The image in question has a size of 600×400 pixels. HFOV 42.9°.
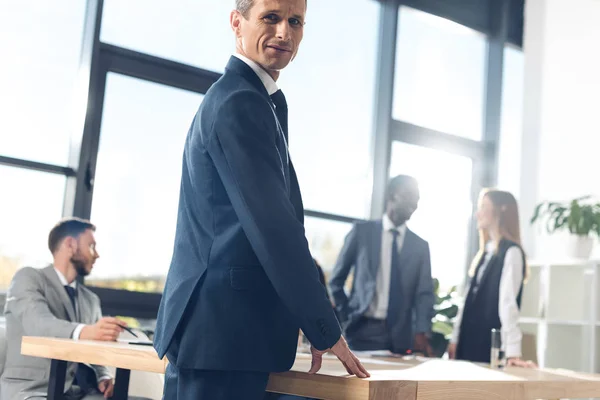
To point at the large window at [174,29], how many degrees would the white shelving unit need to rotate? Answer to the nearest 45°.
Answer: approximately 45° to its right

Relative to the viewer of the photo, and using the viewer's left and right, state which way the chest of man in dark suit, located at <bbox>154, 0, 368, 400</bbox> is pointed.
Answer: facing to the right of the viewer

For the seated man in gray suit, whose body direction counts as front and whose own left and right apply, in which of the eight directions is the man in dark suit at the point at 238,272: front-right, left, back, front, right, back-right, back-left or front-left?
front-right

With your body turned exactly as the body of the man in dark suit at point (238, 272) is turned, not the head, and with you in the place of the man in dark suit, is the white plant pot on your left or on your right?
on your left

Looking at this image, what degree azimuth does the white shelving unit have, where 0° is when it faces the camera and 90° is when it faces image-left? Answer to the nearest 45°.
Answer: approximately 0°

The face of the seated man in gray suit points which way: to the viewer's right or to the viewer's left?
to the viewer's right

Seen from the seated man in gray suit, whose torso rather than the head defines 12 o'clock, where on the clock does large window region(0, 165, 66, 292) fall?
The large window is roughly at 7 o'clock from the seated man in gray suit.

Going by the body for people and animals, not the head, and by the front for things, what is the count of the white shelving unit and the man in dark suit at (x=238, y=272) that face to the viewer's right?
1

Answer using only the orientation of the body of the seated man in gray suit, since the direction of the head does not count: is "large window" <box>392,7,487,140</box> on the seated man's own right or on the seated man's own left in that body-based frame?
on the seated man's own left
